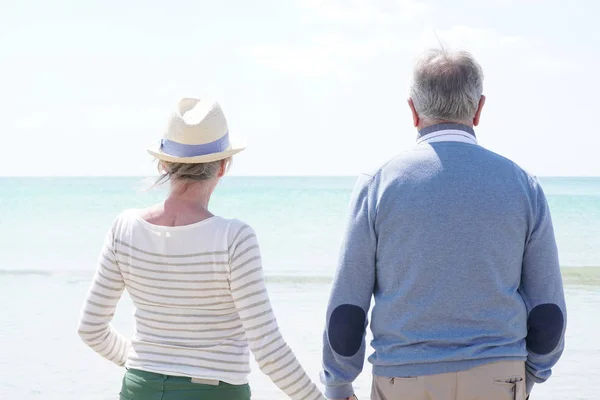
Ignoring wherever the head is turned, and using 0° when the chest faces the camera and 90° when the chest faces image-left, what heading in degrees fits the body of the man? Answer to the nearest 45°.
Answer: approximately 180°

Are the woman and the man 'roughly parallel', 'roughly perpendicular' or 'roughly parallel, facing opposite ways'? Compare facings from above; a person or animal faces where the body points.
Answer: roughly parallel

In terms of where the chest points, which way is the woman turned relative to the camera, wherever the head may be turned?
away from the camera

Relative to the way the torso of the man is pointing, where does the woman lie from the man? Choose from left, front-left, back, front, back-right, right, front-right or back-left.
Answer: left

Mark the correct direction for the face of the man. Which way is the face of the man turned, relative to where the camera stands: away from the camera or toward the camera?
away from the camera

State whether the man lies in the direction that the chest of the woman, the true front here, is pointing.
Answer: no

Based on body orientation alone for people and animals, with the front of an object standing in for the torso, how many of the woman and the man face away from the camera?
2
